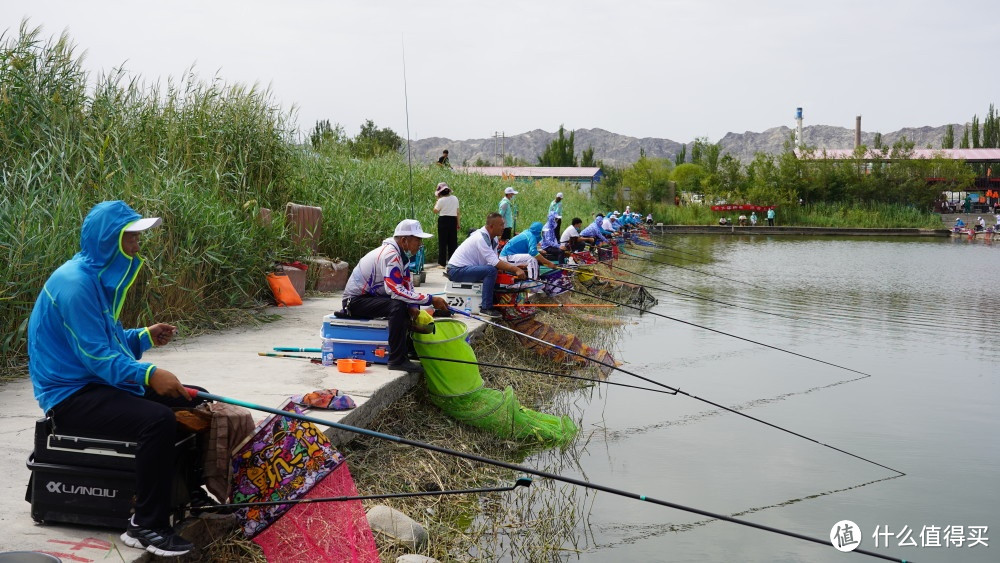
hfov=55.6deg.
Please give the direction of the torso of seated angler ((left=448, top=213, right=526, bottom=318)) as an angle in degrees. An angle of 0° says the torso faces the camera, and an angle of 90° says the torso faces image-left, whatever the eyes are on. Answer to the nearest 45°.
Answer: approximately 270°

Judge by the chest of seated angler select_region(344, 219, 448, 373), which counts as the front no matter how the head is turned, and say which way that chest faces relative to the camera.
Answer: to the viewer's right

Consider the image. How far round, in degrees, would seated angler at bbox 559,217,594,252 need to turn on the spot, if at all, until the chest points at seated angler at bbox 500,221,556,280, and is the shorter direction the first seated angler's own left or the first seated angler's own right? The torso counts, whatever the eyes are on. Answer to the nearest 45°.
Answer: approximately 90° to the first seated angler's own right

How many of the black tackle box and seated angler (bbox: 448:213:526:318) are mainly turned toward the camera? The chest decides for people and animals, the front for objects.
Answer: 1

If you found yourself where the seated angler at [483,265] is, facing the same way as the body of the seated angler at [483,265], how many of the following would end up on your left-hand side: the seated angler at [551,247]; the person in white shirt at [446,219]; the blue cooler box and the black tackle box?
2

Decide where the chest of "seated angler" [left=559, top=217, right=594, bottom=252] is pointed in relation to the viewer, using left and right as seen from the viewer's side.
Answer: facing to the right of the viewer

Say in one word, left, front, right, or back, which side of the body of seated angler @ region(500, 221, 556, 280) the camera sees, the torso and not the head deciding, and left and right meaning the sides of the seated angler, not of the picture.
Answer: right

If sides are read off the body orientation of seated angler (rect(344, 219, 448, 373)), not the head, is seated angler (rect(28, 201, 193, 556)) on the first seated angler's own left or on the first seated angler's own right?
on the first seated angler's own right

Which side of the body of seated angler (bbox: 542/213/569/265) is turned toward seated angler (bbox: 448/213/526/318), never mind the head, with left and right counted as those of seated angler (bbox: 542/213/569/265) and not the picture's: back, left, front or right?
right

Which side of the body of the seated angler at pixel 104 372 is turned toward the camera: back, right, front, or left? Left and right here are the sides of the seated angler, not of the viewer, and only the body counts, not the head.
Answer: right

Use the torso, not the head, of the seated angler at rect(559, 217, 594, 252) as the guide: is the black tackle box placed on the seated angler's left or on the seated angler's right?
on the seated angler's right

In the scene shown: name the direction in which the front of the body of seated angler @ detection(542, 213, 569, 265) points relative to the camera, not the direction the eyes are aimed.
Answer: to the viewer's right

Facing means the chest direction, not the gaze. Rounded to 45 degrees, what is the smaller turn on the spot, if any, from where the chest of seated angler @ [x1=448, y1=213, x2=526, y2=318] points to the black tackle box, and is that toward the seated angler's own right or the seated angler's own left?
approximately 90° to the seated angler's own right
